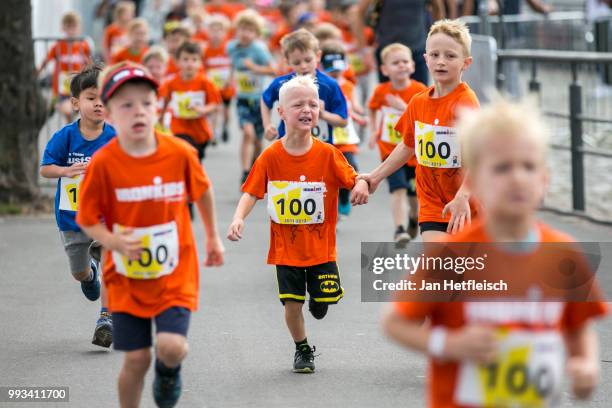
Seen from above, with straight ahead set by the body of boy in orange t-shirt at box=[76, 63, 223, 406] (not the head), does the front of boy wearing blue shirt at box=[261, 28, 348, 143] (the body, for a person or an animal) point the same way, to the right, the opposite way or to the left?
the same way

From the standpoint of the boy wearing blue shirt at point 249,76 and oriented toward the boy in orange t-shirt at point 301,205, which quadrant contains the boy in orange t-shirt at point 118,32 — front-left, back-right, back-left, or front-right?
back-right

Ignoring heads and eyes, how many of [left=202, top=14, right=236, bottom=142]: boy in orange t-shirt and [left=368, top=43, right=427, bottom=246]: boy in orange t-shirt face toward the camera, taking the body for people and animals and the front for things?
2

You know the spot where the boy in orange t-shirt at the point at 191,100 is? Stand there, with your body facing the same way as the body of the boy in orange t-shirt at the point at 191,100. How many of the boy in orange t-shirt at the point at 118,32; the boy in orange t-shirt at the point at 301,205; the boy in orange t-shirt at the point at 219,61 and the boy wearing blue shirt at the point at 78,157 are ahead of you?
2

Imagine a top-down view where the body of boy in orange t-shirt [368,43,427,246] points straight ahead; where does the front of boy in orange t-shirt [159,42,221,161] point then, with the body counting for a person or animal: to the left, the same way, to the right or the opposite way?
the same way

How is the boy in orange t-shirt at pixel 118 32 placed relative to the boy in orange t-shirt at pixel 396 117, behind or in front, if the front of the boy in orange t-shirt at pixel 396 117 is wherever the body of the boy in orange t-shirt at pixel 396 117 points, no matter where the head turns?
behind

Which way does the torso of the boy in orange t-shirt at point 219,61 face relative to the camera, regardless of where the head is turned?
toward the camera

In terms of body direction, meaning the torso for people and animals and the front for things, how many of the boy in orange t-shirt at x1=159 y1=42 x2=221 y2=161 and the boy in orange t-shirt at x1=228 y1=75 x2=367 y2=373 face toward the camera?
2

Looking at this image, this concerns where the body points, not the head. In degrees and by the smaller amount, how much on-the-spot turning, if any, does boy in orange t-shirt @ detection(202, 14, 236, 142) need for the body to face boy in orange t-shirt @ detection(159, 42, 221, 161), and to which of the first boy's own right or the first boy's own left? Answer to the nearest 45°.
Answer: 0° — they already face them

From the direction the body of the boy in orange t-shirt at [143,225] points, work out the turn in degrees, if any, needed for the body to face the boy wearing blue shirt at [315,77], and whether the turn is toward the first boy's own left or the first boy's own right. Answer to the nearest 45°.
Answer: approximately 180°

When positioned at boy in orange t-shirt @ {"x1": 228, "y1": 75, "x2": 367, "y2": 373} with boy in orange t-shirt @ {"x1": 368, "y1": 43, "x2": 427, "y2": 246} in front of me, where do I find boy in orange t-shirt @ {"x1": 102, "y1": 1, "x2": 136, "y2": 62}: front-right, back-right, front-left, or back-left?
front-left

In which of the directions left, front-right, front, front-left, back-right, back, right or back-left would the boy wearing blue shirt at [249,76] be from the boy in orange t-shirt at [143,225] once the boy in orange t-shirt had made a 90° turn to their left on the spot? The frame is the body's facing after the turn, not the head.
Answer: left

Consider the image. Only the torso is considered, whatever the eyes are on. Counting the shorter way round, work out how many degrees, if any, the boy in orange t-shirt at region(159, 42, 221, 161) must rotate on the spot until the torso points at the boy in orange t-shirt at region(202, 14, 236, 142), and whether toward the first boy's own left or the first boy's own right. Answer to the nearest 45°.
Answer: approximately 180°

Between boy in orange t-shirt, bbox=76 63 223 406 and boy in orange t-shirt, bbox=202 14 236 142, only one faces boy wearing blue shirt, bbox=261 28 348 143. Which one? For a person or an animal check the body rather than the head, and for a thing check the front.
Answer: boy in orange t-shirt, bbox=202 14 236 142

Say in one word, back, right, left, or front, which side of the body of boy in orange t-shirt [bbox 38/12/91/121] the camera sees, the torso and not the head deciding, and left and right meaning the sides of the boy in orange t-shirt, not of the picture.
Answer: front

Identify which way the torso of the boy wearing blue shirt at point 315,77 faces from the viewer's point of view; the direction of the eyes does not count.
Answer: toward the camera

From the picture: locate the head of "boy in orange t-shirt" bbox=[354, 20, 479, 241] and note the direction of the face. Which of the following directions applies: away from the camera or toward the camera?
toward the camera

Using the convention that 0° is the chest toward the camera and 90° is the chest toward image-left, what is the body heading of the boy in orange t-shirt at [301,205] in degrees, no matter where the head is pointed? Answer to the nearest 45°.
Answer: approximately 0°

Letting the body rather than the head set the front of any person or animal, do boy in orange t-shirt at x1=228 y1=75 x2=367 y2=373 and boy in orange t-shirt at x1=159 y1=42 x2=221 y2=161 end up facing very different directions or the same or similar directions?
same or similar directions
